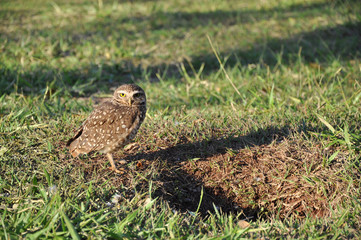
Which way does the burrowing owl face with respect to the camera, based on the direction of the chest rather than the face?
to the viewer's right
